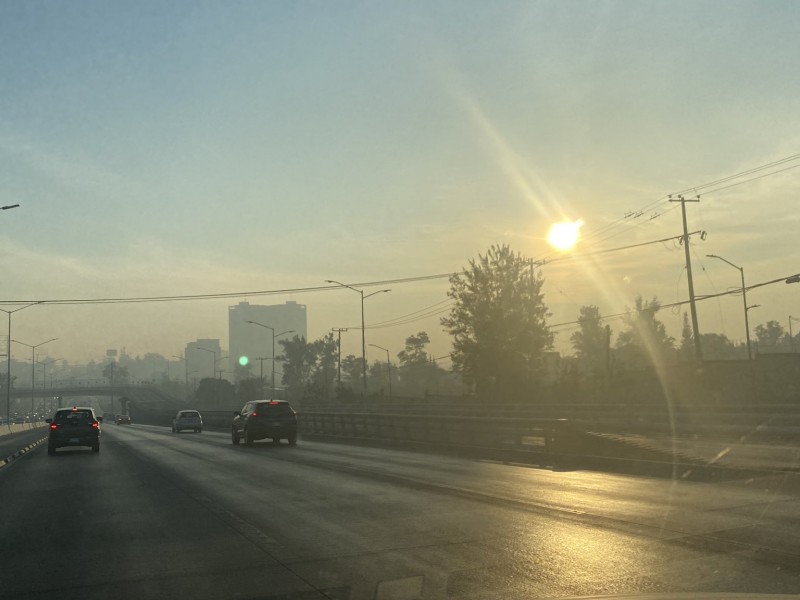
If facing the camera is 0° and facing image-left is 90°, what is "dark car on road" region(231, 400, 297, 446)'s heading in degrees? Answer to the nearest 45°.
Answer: approximately 135°

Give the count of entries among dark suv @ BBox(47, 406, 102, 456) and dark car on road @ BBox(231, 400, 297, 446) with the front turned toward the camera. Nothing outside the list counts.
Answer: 0

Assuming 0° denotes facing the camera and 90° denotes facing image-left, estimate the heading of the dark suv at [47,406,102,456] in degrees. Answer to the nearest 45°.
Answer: approximately 180°

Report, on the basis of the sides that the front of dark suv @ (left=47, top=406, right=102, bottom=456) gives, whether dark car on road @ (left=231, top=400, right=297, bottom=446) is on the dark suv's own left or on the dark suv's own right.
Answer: on the dark suv's own right

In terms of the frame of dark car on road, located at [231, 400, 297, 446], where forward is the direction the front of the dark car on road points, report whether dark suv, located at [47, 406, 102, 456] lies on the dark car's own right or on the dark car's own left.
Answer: on the dark car's own left
